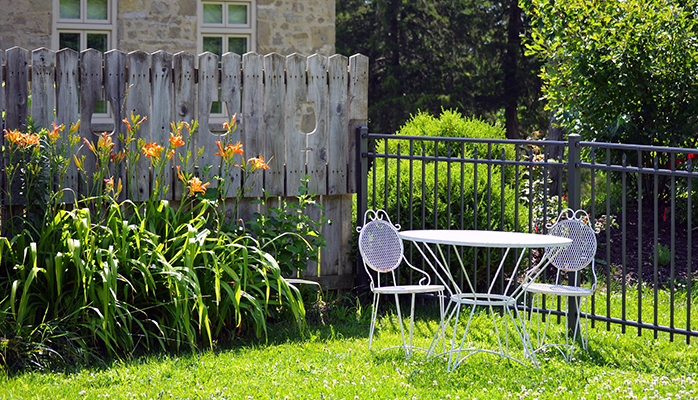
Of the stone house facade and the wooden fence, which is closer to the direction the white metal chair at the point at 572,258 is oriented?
the wooden fence

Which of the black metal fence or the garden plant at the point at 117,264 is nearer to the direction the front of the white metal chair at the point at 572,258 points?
the garden plant

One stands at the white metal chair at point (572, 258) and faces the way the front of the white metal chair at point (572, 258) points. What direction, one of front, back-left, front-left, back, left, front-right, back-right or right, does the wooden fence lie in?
front-right

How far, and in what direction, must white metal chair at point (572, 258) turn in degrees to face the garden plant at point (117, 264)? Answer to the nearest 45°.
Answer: approximately 45° to its right

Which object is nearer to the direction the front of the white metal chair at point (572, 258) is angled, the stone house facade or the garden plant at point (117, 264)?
the garden plant

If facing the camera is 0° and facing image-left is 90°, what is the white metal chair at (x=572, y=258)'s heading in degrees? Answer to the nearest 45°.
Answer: approximately 45°

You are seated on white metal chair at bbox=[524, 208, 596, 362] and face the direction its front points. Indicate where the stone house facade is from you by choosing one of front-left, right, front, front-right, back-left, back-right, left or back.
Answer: right

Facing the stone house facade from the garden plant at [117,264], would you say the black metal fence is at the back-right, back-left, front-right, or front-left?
front-right

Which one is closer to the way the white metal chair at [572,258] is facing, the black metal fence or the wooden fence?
the wooden fence
